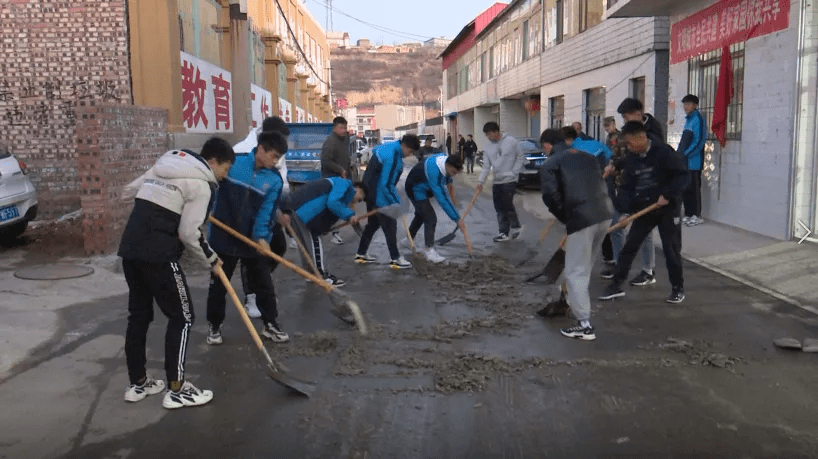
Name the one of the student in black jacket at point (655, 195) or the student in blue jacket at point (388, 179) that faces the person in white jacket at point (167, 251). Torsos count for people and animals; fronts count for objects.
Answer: the student in black jacket

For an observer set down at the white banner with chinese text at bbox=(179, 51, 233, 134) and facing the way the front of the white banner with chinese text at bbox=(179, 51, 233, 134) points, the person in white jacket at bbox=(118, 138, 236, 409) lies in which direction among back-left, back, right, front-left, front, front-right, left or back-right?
front-right

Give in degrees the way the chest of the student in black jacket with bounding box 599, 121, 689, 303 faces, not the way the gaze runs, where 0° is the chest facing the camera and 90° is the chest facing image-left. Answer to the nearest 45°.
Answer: approximately 45°

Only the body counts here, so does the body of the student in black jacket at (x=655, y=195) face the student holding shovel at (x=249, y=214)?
yes

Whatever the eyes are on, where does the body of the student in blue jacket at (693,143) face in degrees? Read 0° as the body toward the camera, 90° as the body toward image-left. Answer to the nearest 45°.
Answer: approximately 90°

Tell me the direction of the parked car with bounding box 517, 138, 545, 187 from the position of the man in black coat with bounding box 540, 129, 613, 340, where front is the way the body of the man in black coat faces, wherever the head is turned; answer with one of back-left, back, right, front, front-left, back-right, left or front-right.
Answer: front-right

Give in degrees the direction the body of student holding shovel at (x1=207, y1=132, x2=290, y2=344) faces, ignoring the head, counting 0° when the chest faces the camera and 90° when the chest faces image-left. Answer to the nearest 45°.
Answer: approximately 315°

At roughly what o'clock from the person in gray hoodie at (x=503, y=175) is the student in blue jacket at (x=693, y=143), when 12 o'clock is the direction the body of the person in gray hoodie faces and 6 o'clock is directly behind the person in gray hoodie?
The student in blue jacket is roughly at 7 o'clock from the person in gray hoodie.

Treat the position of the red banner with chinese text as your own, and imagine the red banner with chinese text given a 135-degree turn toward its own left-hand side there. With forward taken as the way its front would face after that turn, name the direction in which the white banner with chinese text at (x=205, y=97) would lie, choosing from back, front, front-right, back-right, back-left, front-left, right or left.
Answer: back

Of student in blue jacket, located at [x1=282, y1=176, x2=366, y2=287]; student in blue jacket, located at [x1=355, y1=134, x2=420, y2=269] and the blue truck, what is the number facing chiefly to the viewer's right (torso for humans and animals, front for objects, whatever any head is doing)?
2

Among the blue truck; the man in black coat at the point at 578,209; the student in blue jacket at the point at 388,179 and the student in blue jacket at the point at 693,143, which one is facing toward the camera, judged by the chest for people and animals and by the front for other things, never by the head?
the blue truck

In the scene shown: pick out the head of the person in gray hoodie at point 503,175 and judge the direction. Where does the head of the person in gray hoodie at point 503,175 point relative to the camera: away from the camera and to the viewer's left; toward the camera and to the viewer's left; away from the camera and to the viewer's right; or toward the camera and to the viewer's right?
toward the camera and to the viewer's left

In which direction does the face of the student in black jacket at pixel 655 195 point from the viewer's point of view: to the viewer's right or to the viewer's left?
to the viewer's left

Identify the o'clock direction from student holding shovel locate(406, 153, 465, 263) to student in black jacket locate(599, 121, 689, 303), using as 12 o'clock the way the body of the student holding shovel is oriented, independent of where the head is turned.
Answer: The student in black jacket is roughly at 12 o'clock from the student holding shovel.

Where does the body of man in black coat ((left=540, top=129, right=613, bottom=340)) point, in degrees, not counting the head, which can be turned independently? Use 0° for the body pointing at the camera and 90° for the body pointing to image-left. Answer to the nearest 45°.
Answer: approximately 135°

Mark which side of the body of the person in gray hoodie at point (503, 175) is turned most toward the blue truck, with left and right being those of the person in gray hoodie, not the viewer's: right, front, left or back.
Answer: right
